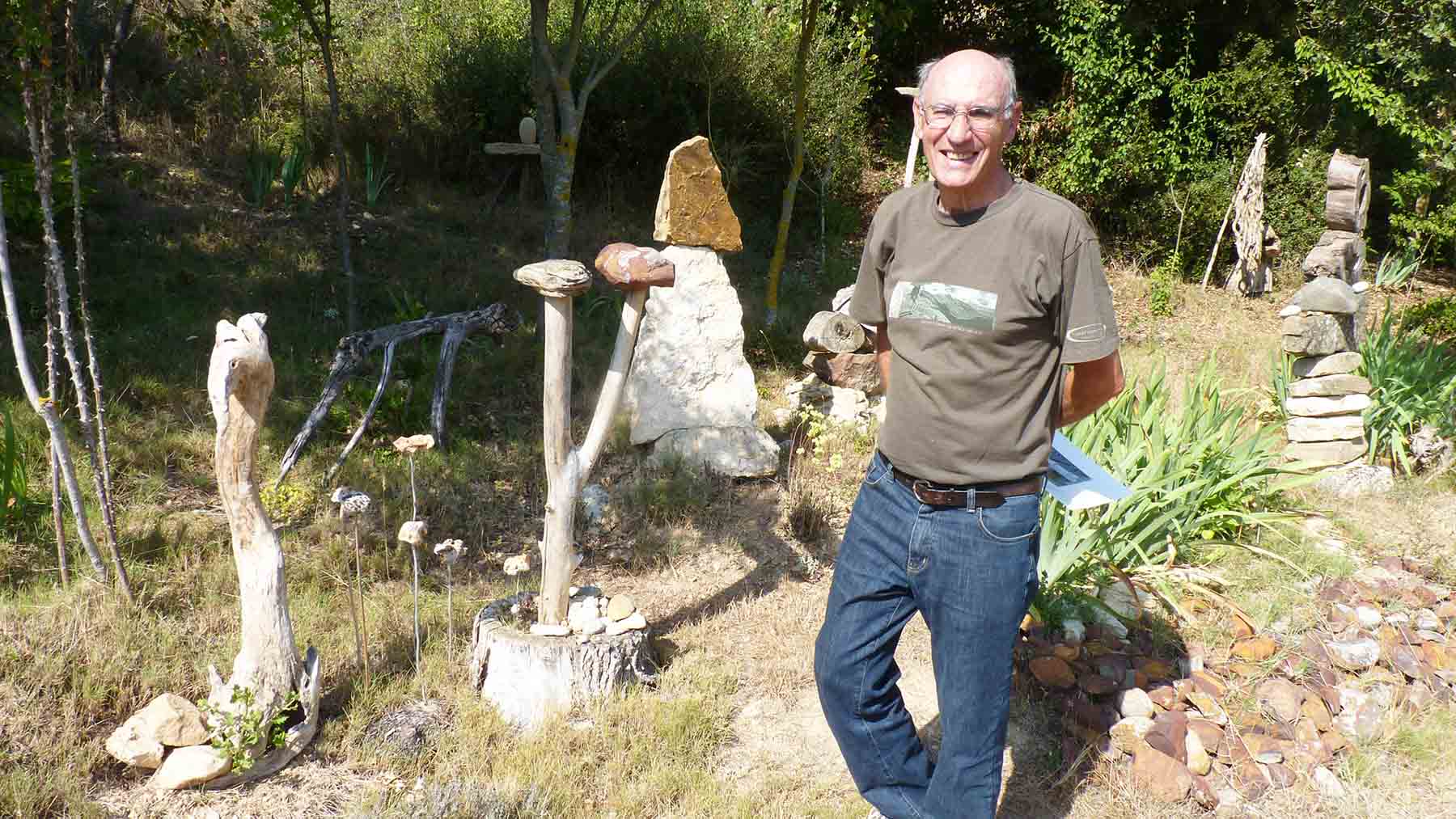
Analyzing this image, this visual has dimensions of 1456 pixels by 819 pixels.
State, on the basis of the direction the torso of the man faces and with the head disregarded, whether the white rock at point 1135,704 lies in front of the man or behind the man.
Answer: behind

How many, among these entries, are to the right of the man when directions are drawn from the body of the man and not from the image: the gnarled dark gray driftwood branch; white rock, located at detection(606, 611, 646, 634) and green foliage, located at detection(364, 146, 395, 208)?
3

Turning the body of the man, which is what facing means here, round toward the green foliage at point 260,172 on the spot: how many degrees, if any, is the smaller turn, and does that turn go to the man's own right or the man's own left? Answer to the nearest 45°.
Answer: approximately 90° to the man's own right

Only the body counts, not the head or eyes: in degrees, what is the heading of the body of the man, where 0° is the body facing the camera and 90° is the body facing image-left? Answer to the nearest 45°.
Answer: approximately 45°

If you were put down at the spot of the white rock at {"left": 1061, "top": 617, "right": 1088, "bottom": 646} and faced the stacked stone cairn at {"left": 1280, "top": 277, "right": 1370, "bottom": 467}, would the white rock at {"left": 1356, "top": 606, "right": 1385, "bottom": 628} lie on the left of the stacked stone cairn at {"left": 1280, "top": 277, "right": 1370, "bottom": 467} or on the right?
right

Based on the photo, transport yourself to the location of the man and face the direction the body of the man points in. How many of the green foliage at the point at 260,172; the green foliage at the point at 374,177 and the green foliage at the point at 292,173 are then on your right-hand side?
3

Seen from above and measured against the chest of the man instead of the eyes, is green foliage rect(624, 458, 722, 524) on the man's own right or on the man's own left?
on the man's own right

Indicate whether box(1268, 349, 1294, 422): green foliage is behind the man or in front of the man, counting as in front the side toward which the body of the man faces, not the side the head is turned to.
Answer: behind

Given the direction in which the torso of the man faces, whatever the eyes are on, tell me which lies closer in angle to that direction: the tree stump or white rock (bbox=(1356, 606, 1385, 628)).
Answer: the tree stump
